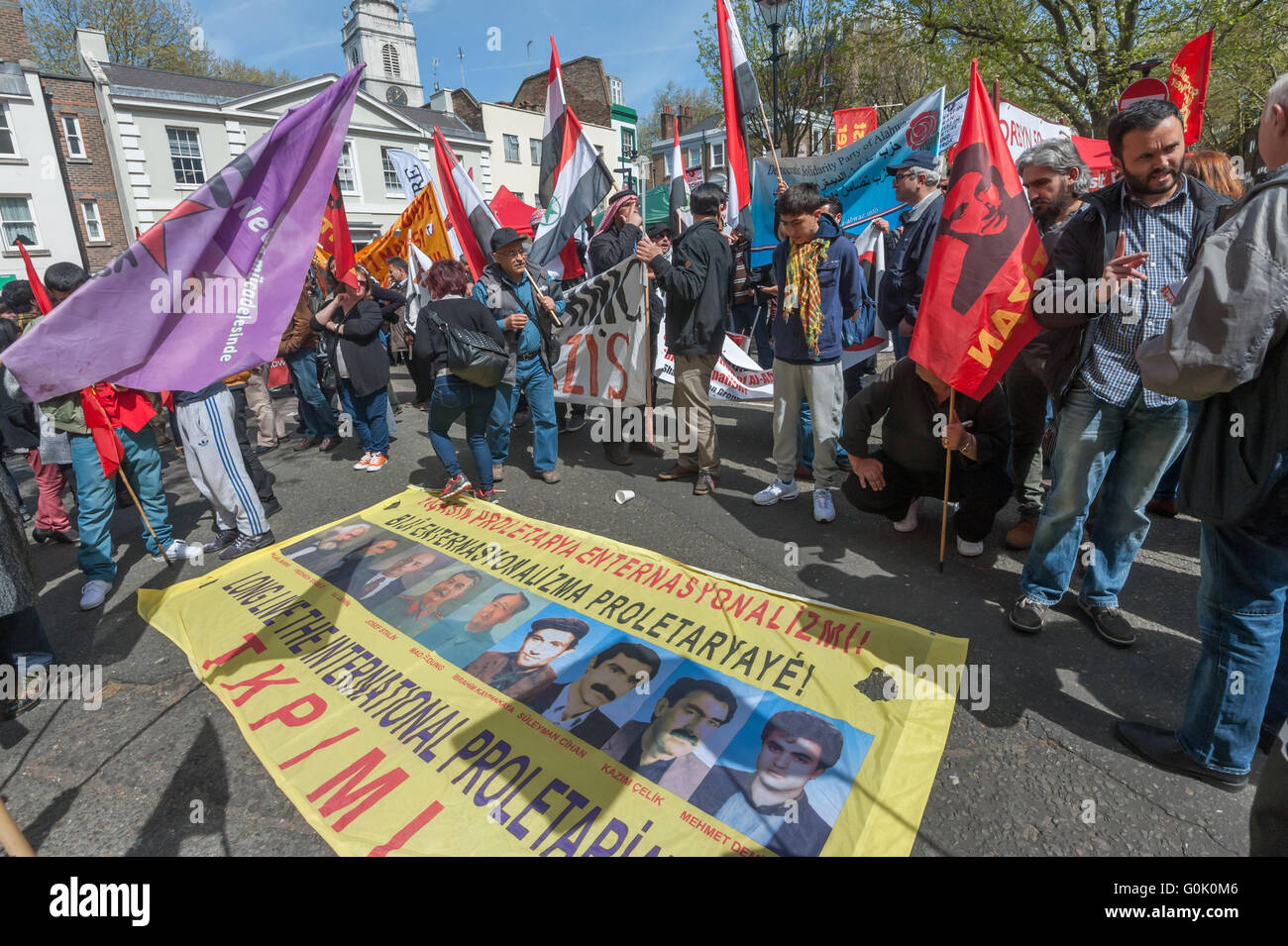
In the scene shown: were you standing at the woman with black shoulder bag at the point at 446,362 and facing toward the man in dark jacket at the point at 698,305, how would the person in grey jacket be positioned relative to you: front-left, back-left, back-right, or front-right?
front-right

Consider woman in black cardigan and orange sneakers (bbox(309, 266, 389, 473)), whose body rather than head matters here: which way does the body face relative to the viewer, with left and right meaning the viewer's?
facing the viewer and to the left of the viewer

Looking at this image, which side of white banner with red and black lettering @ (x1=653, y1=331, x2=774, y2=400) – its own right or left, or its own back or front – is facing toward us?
front

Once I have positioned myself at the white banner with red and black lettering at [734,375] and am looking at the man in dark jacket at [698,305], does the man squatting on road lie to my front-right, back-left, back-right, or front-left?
front-left

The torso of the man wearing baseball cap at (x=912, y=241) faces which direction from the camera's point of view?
to the viewer's left

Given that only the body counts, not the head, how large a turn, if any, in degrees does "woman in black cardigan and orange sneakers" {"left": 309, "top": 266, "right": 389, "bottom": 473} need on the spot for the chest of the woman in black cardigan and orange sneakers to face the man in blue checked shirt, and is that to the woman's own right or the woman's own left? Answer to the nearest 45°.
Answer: approximately 90° to the woman's own left

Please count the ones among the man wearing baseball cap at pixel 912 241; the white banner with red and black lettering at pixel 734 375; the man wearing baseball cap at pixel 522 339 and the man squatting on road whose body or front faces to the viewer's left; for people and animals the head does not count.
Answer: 1

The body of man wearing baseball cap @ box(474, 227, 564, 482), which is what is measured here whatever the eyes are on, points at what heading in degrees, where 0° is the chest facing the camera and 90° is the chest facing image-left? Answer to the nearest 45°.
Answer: approximately 0°

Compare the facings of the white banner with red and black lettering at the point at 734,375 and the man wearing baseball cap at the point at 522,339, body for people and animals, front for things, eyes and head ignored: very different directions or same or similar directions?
same or similar directions

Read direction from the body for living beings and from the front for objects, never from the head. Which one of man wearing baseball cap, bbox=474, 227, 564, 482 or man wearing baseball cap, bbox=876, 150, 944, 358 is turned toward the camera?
man wearing baseball cap, bbox=474, 227, 564, 482

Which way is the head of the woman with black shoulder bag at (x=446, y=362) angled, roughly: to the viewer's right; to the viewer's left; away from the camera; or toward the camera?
away from the camera

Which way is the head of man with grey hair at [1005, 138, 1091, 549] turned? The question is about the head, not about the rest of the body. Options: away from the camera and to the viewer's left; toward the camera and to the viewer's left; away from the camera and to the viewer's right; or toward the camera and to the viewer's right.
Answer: toward the camera and to the viewer's left
